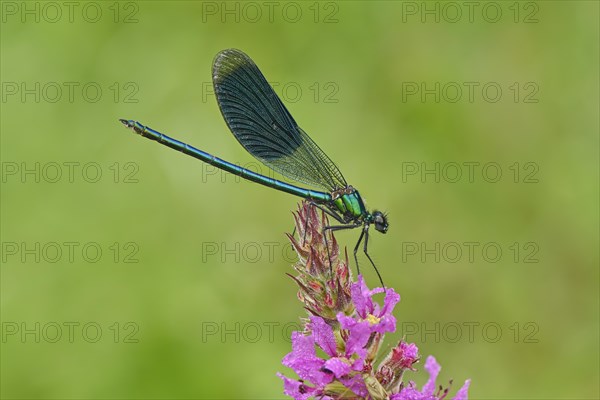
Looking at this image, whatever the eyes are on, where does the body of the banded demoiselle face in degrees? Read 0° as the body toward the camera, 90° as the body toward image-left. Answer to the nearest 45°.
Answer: approximately 270°
